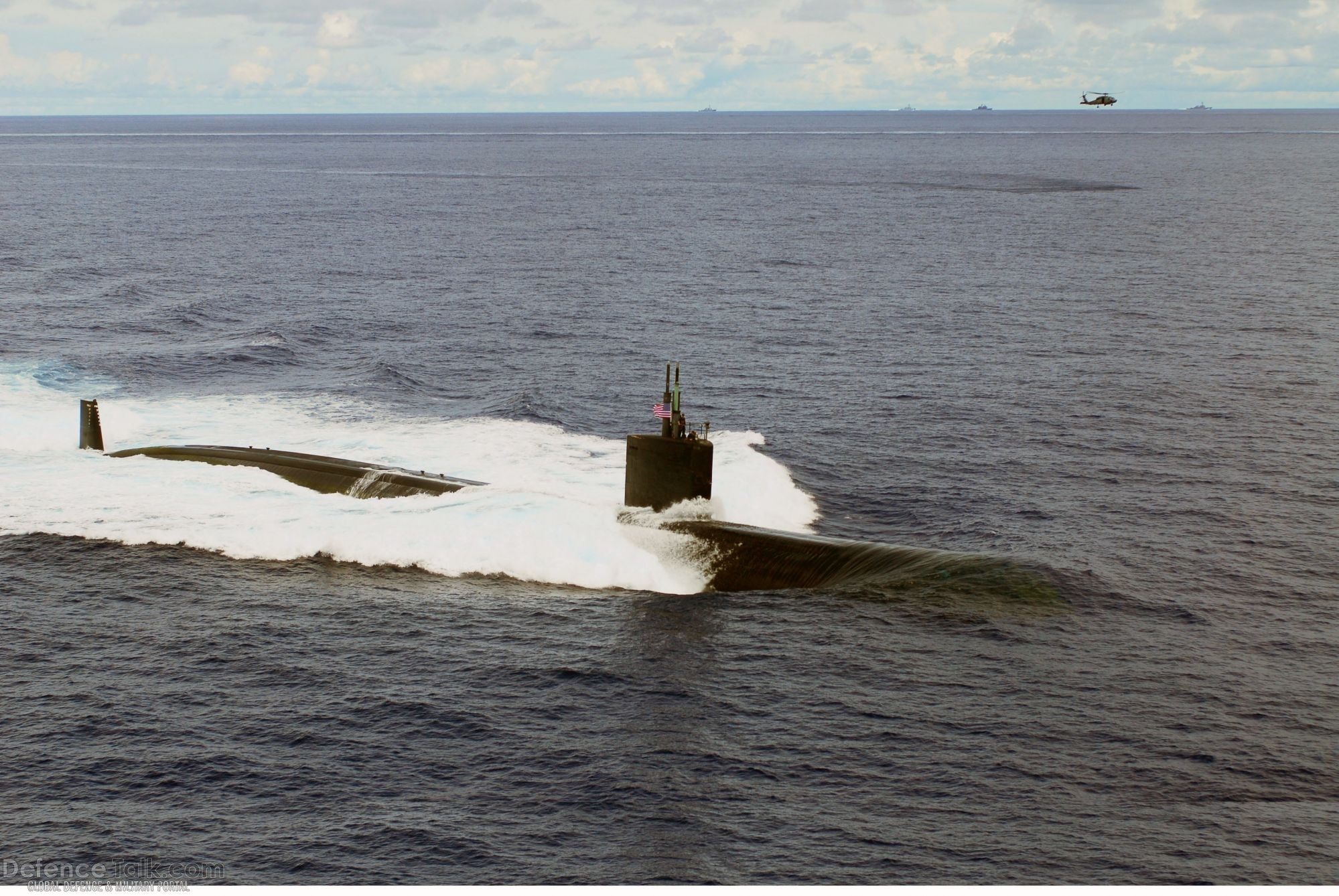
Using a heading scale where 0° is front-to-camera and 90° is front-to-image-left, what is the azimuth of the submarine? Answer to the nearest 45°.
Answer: approximately 315°
